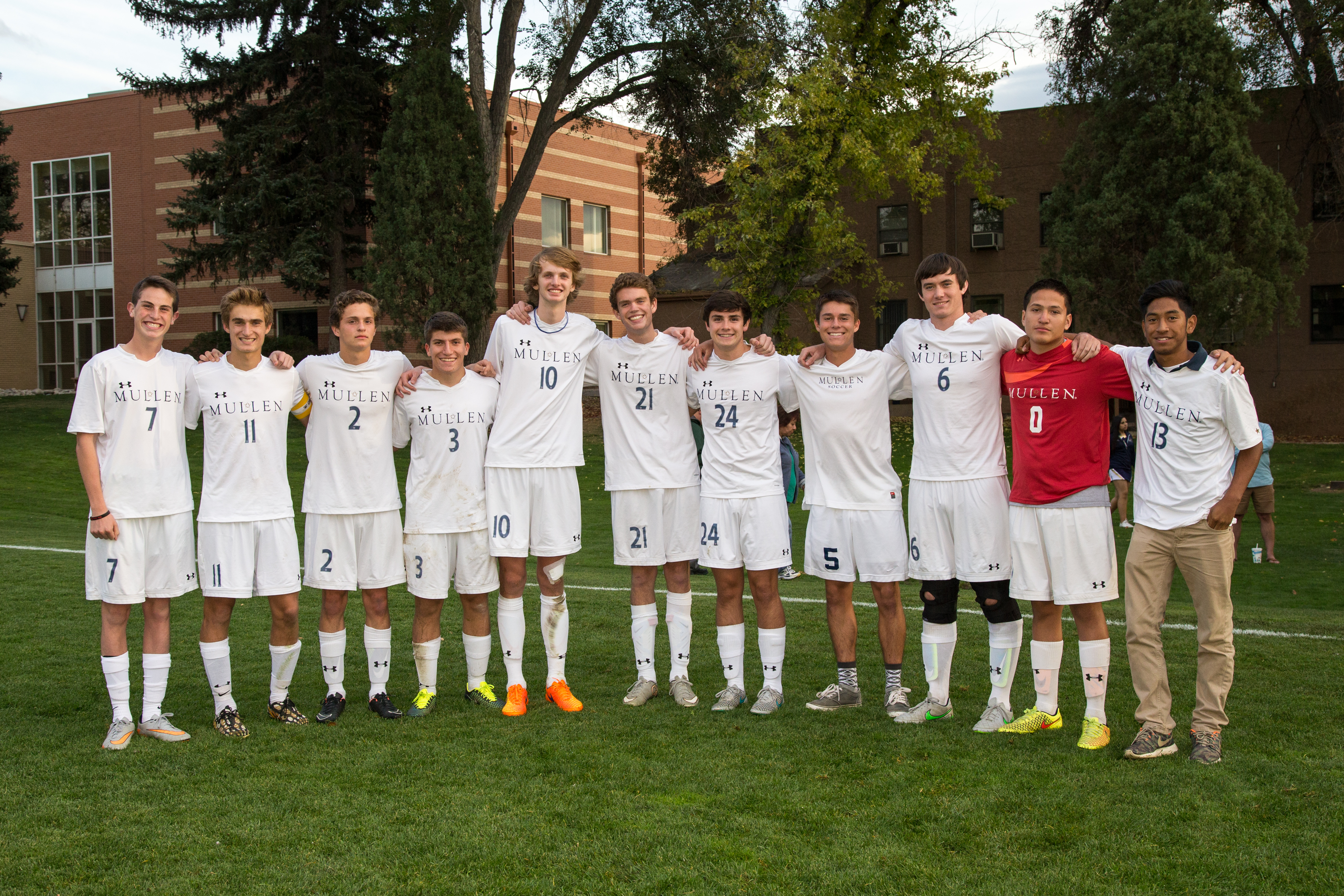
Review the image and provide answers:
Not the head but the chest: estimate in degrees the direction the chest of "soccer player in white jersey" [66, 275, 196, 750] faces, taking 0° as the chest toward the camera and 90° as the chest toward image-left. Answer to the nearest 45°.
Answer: approximately 0°

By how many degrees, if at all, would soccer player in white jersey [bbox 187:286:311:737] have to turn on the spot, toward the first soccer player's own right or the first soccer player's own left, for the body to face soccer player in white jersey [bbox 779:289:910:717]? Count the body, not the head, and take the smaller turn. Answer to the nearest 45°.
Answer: approximately 90° to the first soccer player's own left

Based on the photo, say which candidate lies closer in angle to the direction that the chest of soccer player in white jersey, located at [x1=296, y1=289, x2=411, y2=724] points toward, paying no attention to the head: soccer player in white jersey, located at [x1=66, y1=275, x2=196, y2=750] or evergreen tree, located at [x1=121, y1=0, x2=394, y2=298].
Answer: the soccer player in white jersey

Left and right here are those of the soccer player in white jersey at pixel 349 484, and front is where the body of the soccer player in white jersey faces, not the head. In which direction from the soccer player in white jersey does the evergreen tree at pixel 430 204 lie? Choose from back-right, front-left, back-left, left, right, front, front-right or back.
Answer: back

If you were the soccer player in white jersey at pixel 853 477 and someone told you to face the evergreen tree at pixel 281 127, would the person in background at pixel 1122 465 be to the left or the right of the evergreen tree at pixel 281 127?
right

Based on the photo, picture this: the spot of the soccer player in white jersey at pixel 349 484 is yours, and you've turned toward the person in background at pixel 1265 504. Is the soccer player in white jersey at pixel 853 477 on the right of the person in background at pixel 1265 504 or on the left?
right

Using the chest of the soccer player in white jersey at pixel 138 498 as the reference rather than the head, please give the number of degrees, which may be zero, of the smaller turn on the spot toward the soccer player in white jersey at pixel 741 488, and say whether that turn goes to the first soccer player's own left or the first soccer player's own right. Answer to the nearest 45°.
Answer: approximately 90° to the first soccer player's own left
